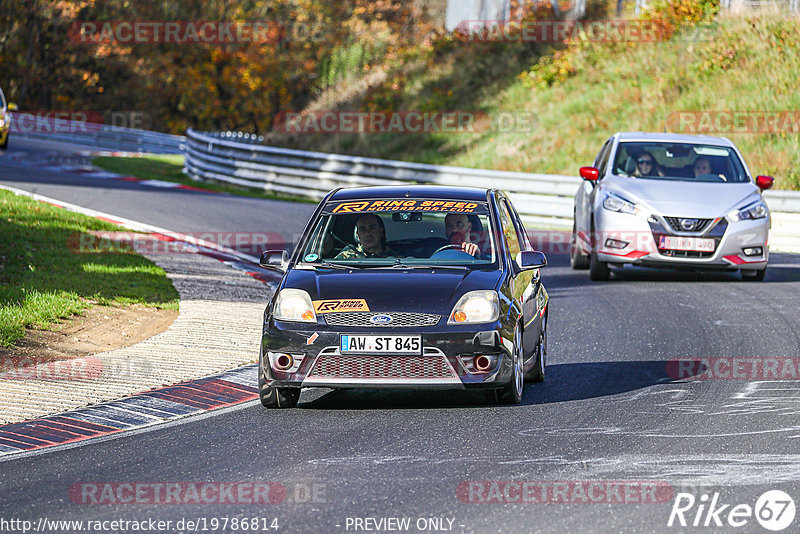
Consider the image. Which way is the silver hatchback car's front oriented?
toward the camera

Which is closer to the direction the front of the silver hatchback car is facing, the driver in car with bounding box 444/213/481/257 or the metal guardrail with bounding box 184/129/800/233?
the driver in car

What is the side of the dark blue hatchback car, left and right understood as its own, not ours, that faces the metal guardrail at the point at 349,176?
back

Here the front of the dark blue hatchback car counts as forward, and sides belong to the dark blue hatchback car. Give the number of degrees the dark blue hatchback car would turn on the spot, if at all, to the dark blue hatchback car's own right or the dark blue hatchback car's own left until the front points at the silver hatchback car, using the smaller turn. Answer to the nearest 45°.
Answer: approximately 135° to the dark blue hatchback car's own left

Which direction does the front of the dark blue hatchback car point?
toward the camera

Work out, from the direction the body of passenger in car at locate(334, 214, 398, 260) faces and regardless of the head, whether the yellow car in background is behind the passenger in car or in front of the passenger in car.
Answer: behind

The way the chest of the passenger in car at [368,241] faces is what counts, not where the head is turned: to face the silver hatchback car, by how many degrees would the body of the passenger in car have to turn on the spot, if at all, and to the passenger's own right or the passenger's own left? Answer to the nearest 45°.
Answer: approximately 135° to the passenger's own left

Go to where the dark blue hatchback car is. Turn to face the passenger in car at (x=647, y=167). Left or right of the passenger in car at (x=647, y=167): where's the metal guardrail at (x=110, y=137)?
left

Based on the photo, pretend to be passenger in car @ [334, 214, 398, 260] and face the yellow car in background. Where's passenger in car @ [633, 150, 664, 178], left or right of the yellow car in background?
right

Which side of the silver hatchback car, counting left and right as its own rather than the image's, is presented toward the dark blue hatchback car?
front

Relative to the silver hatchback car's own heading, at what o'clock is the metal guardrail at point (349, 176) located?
The metal guardrail is roughly at 5 o'clock from the silver hatchback car.
